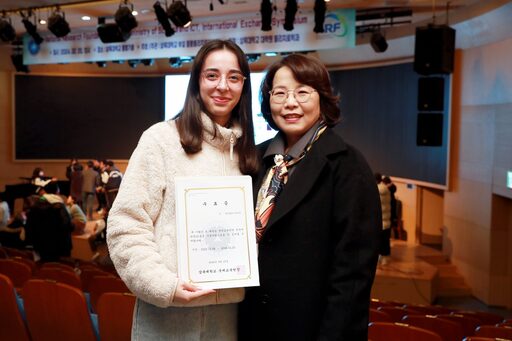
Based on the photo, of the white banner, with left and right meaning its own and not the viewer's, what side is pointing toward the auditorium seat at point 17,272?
front

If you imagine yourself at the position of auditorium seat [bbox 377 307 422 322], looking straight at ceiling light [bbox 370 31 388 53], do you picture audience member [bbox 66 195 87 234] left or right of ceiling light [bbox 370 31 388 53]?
left

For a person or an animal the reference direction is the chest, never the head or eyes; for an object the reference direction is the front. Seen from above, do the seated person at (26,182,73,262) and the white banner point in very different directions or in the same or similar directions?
very different directions

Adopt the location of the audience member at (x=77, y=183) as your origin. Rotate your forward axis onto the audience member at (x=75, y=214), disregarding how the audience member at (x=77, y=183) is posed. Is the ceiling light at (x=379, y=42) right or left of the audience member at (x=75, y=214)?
left

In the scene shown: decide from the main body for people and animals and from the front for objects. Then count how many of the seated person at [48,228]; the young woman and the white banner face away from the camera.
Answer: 1

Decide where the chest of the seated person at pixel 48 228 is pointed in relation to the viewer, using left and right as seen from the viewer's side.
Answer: facing away from the viewer

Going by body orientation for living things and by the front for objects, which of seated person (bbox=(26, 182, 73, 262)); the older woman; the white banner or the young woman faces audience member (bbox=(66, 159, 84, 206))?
the seated person

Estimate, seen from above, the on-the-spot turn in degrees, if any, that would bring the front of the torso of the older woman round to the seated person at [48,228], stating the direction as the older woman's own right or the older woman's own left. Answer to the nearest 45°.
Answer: approximately 90° to the older woman's own right
